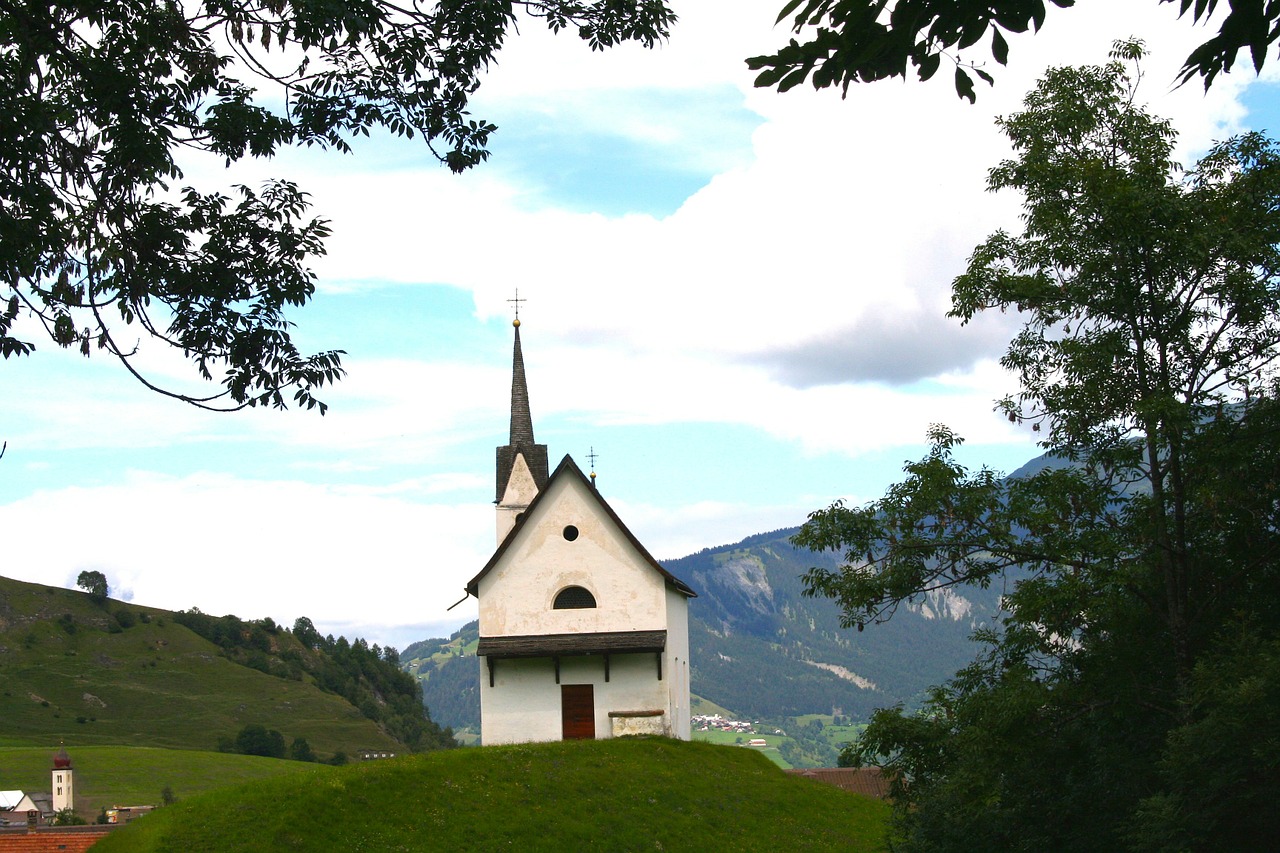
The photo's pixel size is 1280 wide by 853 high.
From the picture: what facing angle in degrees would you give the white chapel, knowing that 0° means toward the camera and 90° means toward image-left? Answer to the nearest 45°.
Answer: approximately 0°
